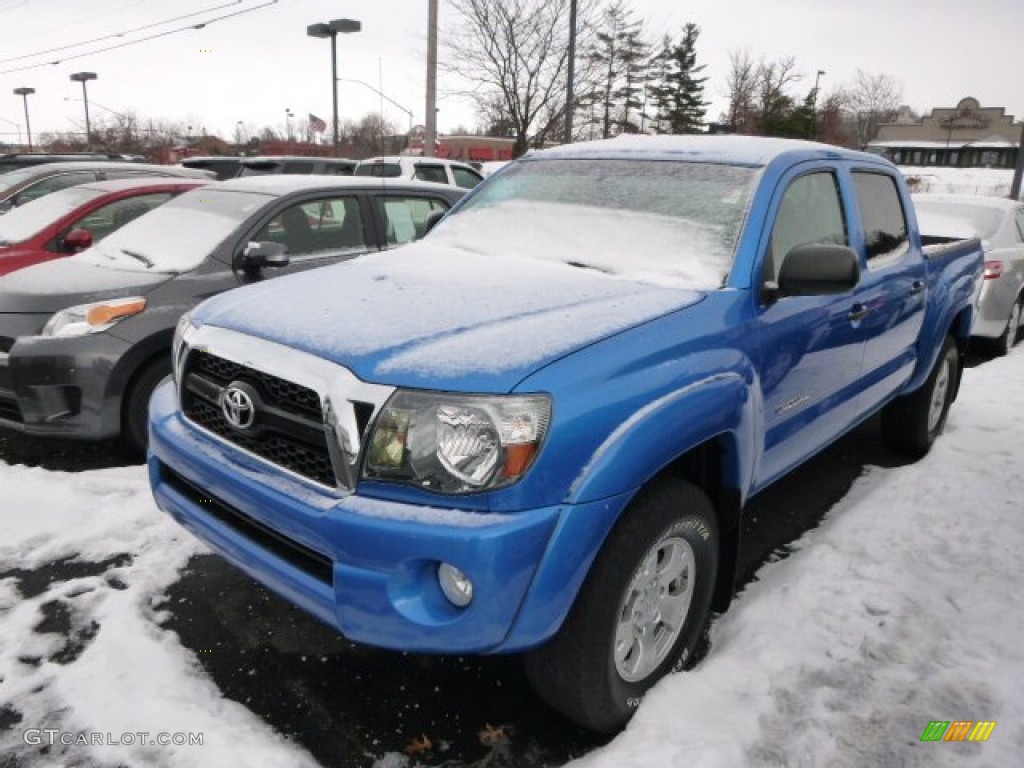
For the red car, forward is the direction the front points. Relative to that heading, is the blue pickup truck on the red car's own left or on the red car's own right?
on the red car's own left

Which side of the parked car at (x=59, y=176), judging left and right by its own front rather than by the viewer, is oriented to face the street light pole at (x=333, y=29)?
back

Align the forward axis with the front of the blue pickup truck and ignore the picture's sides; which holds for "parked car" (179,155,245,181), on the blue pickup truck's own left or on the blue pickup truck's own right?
on the blue pickup truck's own right

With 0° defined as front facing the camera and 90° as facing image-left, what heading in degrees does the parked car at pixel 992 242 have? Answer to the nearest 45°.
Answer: approximately 225°

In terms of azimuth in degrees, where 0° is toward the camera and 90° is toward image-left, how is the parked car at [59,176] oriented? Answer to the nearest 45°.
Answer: approximately 45°

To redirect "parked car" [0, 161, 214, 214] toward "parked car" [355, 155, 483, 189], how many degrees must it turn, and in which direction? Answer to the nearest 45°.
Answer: approximately 180°

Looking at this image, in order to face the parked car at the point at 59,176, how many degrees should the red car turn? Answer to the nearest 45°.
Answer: approximately 135° to its right

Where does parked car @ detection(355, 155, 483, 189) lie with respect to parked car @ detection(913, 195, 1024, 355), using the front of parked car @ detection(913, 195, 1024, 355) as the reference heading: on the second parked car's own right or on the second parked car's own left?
on the second parked car's own left

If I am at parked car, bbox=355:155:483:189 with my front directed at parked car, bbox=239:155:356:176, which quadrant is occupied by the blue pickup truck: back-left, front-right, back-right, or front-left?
back-left

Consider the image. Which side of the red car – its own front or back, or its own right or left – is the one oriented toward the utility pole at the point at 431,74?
back

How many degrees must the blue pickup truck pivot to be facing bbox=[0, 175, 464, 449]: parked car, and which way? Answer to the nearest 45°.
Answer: approximately 90° to its right
